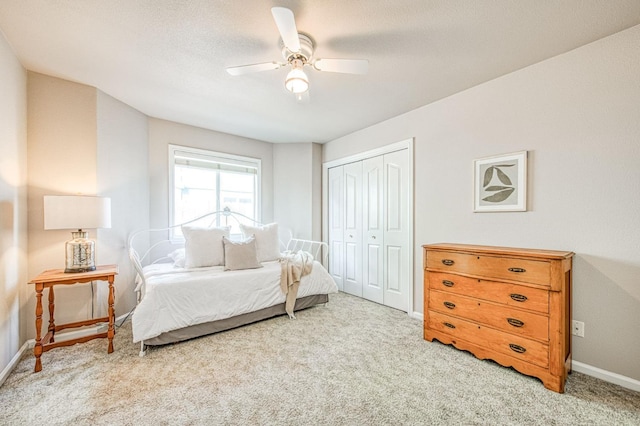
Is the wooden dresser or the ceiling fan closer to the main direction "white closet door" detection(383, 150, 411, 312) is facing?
the ceiling fan

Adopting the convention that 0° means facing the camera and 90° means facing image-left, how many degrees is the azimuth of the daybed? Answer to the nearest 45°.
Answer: approximately 315°

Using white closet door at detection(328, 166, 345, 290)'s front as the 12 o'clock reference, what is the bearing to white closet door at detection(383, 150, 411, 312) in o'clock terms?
white closet door at detection(383, 150, 411, 312) is roughly at 9 o'clock from white closet door at detection(328, 166, 345, 290).

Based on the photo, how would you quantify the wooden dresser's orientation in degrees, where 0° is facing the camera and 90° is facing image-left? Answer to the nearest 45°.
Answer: approximately 45°

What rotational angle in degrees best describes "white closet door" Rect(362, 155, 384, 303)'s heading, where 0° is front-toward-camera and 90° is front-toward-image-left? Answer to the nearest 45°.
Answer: approximately 45°

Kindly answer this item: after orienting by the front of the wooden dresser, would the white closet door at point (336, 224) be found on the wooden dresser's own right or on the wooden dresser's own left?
on the wooden dresser's own right

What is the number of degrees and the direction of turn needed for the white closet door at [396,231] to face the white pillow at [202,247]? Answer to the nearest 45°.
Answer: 0° — it already faces it

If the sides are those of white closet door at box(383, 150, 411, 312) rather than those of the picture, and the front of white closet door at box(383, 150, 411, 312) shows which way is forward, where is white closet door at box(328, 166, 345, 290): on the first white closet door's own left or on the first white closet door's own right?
on the first white closet door's own right

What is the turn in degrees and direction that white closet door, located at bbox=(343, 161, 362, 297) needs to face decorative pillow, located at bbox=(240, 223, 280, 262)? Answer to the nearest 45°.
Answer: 0° — it already faces it
